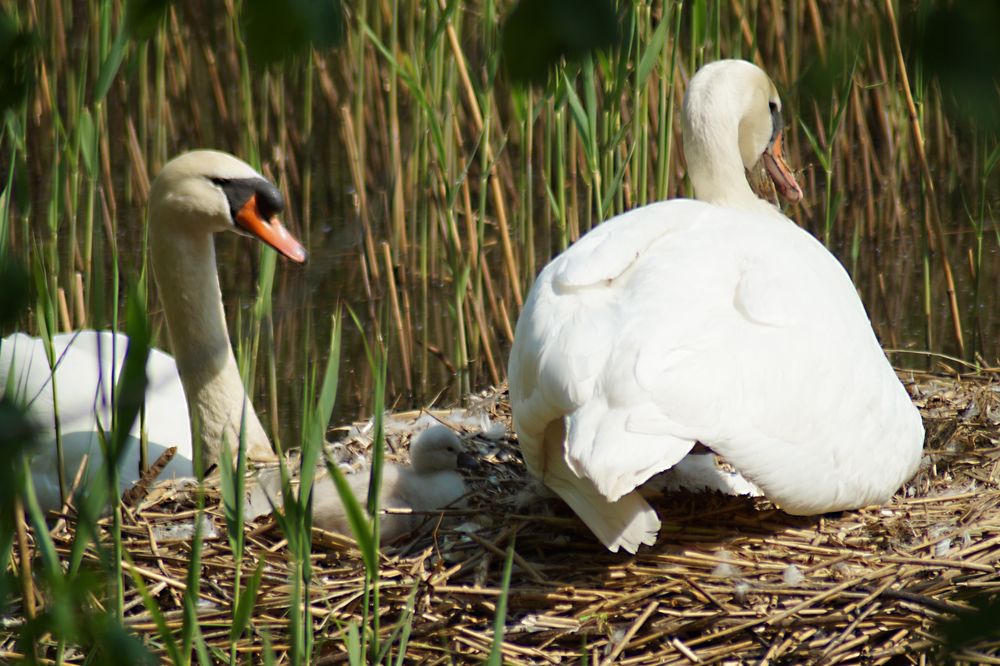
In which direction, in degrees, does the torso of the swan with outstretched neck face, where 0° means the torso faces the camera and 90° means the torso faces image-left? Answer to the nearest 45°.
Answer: approximately 270°

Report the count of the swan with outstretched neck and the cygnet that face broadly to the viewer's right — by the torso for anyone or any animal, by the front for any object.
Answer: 2

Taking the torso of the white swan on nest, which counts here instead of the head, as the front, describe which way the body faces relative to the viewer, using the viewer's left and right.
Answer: facing away from the viewer and to the right of the viewer

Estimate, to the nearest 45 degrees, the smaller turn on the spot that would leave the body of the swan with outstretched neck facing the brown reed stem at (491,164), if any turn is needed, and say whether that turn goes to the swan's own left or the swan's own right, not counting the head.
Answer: approximately 45° to the swan's own left

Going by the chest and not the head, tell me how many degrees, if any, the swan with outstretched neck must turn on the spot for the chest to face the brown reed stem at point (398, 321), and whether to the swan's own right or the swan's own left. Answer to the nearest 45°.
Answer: approximately 45° to the swan's own left

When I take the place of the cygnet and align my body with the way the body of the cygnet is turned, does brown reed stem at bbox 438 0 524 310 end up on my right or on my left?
on my left

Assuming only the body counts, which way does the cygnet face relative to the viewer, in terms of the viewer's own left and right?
facing to the right of the viewer

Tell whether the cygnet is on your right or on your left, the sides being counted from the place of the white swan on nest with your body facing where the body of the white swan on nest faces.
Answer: on your left
